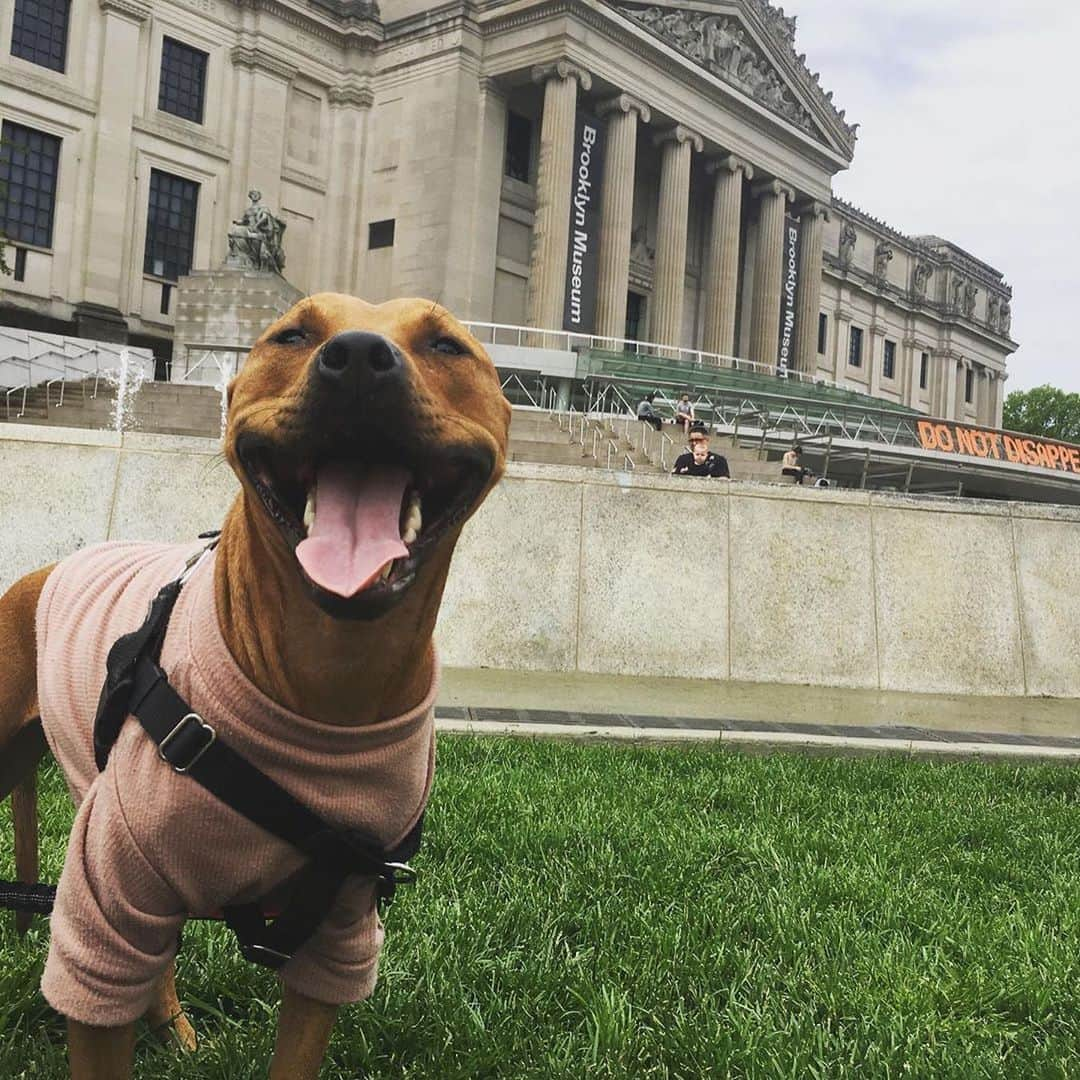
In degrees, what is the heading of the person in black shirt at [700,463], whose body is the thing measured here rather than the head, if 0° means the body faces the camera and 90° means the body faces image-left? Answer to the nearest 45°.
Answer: approximately 0°

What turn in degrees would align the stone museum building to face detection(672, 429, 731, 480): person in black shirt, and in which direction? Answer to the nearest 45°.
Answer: approximately 45° to its right

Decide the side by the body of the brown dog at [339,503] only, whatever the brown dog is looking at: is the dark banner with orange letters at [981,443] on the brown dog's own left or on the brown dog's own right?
on the brown dog's own left

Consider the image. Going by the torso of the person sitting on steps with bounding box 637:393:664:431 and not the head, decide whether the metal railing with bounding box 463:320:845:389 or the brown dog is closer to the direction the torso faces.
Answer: the brown dog

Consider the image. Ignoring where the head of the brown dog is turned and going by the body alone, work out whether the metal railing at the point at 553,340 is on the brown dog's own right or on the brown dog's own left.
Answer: on the brown dog's own left

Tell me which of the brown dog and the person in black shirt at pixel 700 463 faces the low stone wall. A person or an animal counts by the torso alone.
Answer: the person in black shirt
